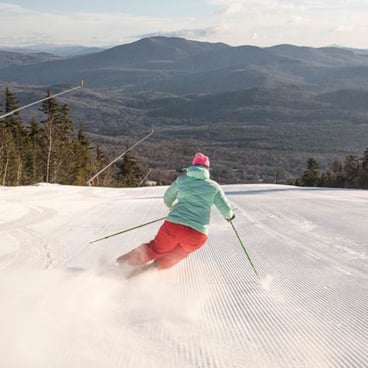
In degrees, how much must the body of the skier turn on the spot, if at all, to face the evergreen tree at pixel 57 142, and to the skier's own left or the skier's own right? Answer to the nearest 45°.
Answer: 0° — they already face it

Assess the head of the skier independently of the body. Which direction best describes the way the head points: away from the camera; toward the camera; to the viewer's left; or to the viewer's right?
away from the camera

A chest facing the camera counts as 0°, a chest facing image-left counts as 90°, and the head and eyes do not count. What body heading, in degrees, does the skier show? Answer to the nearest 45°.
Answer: approximately 180°
